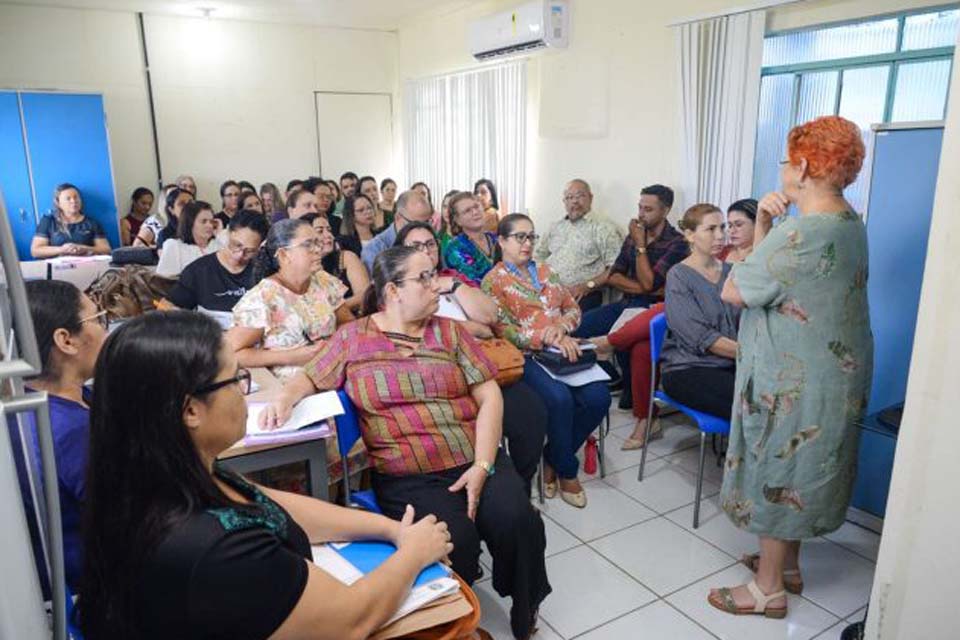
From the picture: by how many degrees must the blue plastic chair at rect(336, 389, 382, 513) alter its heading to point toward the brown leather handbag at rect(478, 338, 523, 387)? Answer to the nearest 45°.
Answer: approximately 90° to its left

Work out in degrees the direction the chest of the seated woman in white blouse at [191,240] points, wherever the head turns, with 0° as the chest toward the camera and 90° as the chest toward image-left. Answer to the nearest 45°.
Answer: approximately 315°

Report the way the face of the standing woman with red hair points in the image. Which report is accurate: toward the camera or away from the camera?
away from the camera

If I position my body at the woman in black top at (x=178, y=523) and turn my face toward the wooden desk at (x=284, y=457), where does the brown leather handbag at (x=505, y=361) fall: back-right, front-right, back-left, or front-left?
front-right

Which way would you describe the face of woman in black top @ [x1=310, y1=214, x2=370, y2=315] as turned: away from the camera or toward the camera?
toward the camera

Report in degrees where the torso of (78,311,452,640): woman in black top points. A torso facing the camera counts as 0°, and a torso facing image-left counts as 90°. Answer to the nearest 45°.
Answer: approximately 270°

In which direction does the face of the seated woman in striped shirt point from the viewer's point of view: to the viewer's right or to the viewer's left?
to the viewer's right

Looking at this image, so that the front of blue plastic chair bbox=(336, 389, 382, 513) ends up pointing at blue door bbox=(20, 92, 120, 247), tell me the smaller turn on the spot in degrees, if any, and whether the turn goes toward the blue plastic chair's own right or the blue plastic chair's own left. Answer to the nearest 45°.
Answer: approximately 180°

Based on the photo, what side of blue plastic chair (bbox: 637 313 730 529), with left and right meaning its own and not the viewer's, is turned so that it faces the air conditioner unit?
back

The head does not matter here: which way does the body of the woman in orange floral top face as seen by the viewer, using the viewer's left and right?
facing the viewer and to the right of the viewer

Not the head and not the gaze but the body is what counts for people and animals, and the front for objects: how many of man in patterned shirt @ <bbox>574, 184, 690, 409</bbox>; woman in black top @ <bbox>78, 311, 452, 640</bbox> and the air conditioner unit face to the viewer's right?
1
